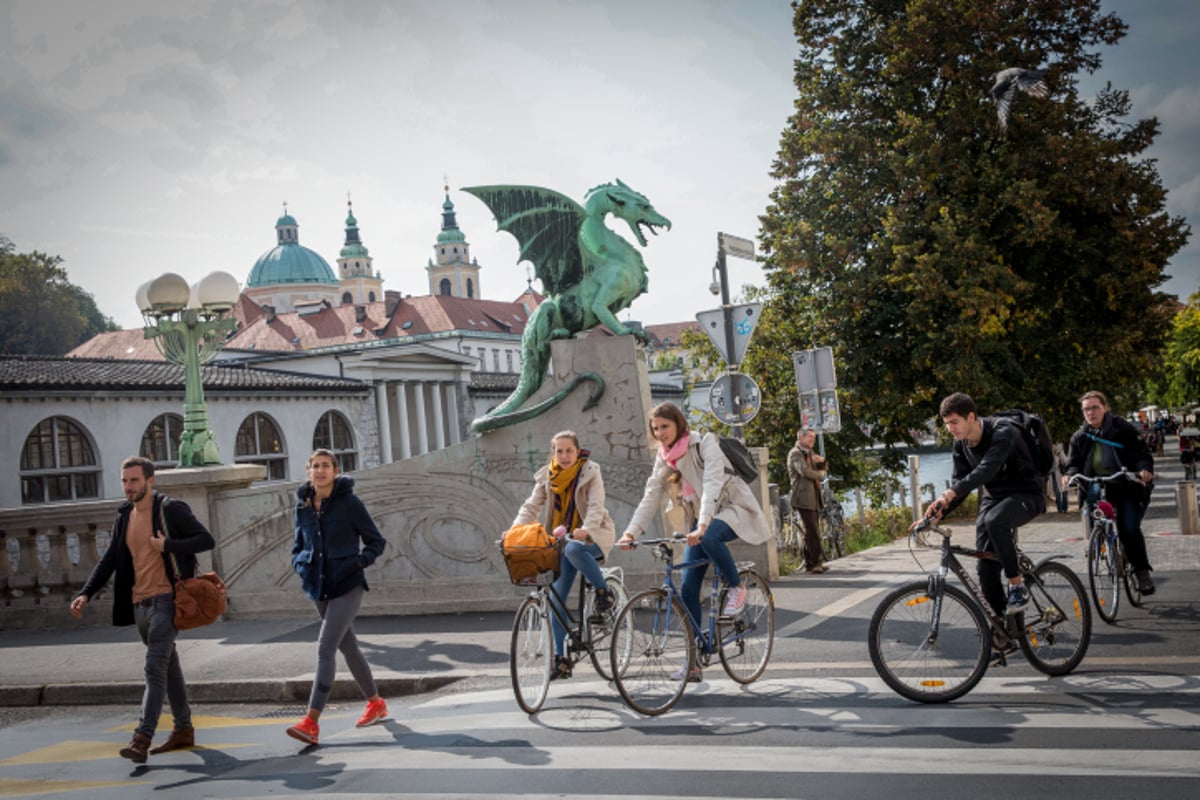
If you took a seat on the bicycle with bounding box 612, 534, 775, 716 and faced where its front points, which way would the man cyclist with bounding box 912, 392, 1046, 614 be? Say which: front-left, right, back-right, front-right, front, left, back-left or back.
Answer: back-left

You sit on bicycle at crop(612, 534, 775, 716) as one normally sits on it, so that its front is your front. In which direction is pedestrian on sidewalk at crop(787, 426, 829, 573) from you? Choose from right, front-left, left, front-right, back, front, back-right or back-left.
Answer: back-right

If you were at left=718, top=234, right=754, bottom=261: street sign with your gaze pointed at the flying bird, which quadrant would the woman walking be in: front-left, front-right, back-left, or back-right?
back-right

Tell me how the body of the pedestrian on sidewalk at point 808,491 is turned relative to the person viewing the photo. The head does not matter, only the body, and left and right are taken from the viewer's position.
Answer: facing the viewer and to the right of the viewer

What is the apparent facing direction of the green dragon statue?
to the viewer's right

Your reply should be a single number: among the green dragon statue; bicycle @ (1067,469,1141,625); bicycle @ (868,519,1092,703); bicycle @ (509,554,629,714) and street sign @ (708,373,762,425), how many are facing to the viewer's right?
1

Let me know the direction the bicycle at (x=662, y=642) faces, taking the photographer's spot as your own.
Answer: facing the viewer and to the left of the viewer

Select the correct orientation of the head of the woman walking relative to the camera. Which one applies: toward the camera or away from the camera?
toward the camera

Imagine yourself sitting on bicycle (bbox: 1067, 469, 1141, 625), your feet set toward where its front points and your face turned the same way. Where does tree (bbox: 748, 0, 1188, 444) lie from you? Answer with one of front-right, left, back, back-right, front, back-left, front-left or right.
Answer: back

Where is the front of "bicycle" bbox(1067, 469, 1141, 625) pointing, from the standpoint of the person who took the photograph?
facing the viewer

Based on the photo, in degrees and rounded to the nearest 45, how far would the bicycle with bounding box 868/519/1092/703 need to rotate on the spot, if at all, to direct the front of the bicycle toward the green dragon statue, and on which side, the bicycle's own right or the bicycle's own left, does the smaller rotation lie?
approximately 90° to the bicycle's own right
